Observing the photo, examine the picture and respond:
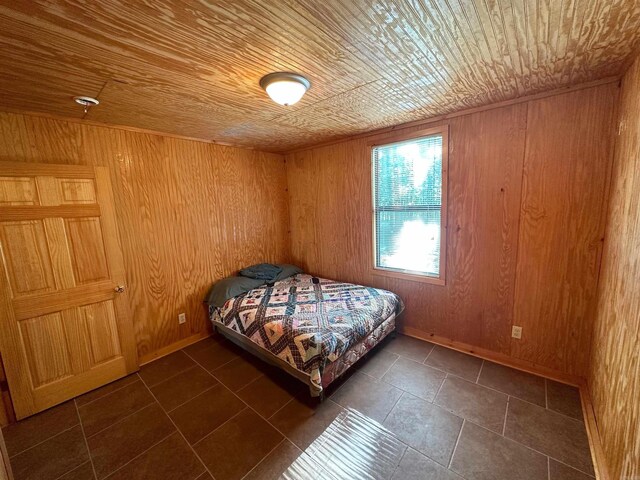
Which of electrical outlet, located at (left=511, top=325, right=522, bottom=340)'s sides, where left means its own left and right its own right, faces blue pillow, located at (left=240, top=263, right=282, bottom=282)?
right

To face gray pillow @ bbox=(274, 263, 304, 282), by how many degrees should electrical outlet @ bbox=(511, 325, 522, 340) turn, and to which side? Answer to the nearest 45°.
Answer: approximately 90° to its right

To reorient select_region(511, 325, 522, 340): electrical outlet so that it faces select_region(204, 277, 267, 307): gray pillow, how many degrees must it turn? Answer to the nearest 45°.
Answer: approximately 45° to its right

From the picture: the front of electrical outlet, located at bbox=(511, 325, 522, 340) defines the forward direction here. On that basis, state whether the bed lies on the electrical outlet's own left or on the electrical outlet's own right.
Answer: on the electrical outlet's own right

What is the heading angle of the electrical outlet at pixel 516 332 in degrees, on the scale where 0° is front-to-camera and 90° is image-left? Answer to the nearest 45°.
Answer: approximately 0°

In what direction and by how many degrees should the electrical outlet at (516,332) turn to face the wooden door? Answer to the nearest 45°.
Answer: approximately 45° to its right

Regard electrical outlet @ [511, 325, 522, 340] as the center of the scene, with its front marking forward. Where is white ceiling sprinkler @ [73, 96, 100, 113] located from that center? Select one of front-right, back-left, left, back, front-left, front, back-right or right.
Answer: front-right
